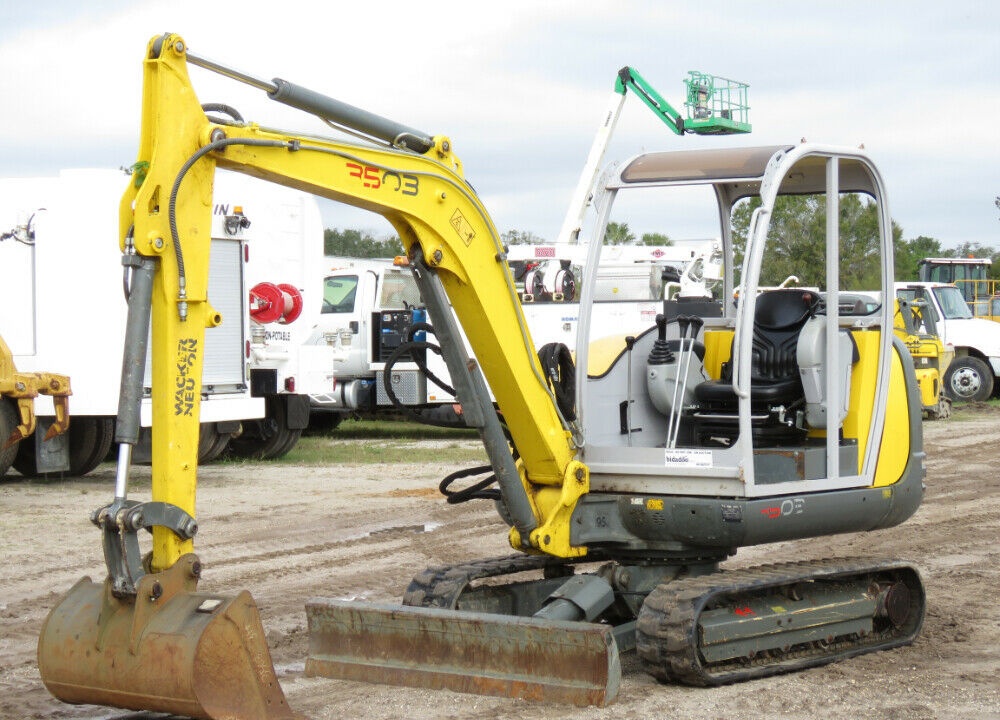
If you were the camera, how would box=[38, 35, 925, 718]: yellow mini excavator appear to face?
facing the viewer and to the left of the viewer

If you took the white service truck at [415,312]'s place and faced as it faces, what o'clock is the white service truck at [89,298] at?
the white service truck at [89,298] is roughly at 10 o'clock from the white service truck at [415,312].

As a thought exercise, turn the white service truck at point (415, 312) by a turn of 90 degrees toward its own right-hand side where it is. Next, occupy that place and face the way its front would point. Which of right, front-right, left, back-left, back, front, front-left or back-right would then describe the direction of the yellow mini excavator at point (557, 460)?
back

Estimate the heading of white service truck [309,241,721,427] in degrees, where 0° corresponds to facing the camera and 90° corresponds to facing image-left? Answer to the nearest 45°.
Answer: approximately 90°

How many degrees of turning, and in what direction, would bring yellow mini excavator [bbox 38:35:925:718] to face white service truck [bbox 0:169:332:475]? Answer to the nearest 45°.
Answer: approximately 90° to its right
